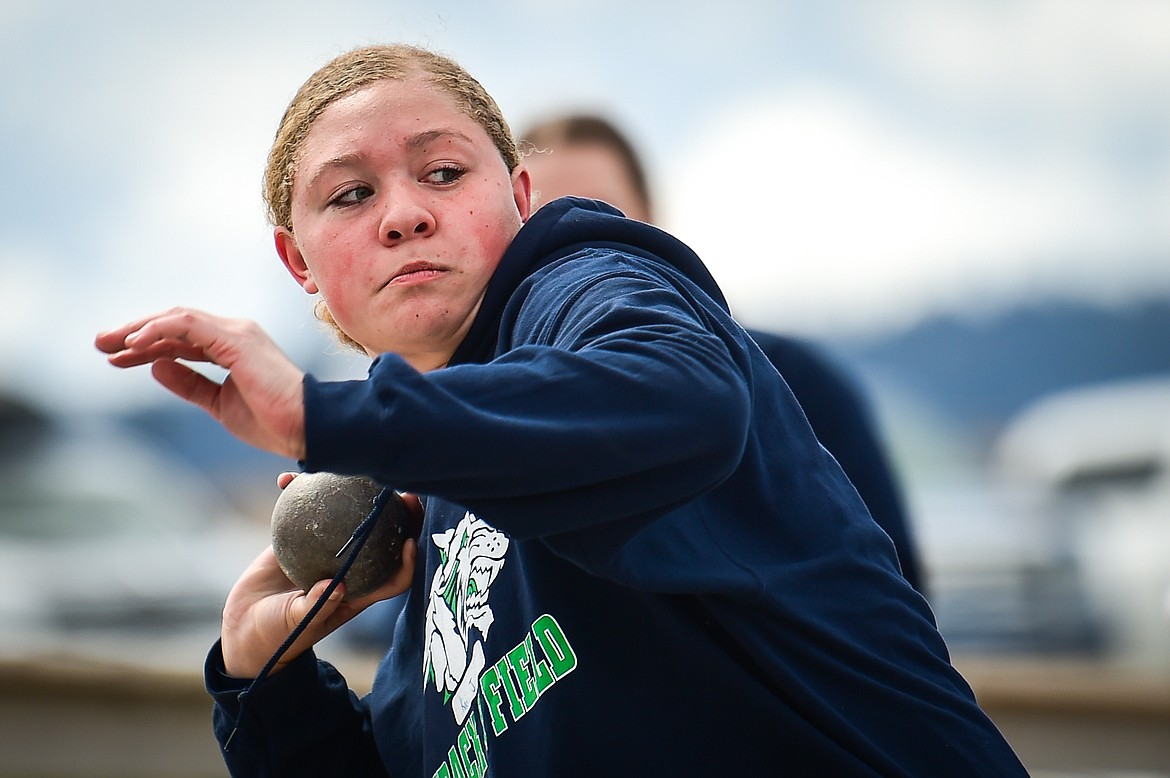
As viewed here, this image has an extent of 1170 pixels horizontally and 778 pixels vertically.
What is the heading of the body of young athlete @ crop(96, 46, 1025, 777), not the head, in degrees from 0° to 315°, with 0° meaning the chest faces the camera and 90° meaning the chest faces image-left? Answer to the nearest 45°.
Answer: approximately 45°

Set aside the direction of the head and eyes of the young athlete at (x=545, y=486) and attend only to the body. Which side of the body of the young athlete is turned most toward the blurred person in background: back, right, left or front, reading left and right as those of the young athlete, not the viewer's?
back

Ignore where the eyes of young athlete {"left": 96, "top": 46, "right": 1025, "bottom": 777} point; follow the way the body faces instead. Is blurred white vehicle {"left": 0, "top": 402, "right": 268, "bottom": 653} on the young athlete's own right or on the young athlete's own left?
on the young athlete's own right
